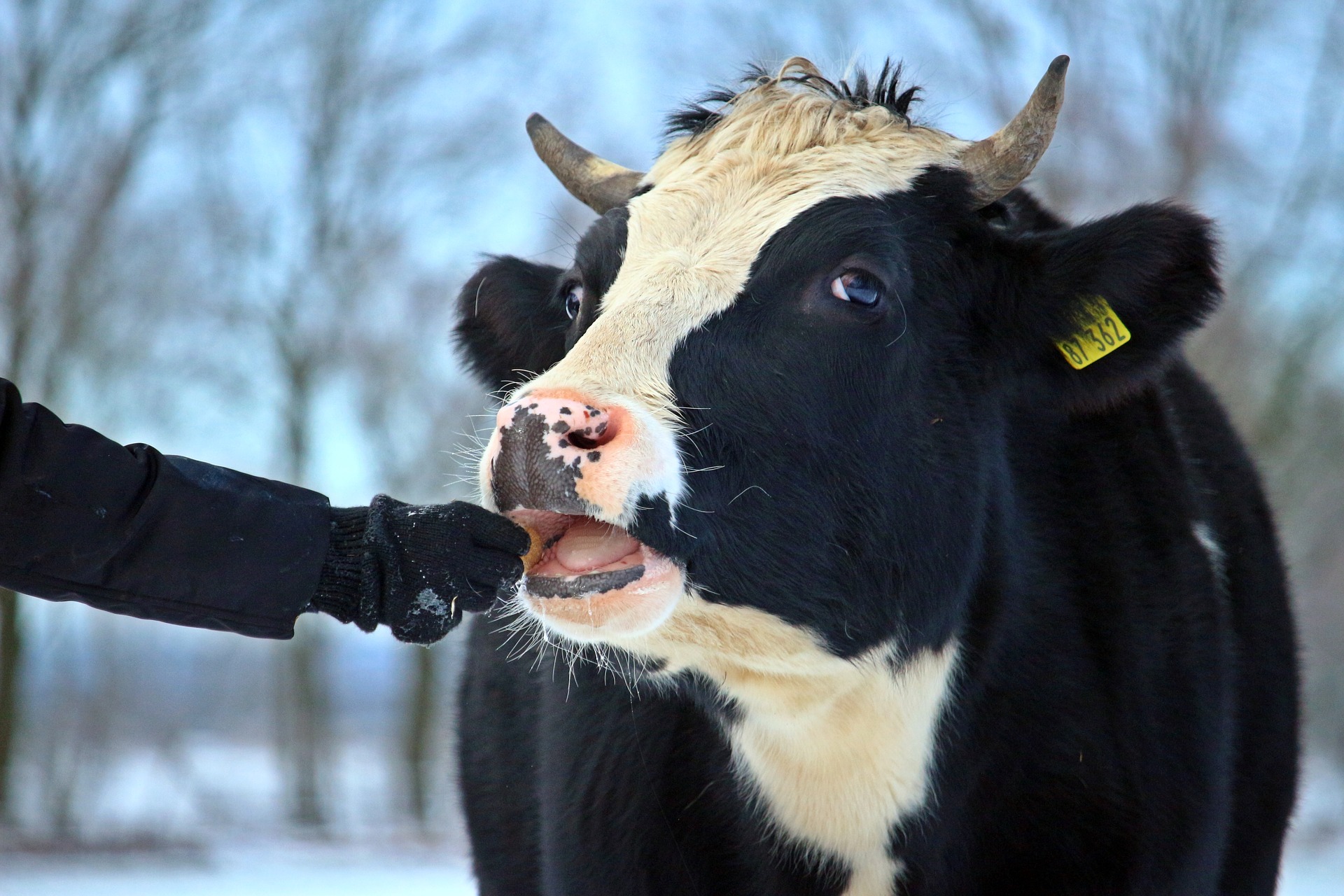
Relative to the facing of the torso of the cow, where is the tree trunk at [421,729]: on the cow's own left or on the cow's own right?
on the cow's own right

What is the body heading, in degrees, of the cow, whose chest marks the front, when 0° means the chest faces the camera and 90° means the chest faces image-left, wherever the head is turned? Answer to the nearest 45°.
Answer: approximately 45°

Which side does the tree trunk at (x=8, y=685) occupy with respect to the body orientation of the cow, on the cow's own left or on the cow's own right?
on the cow's own right
